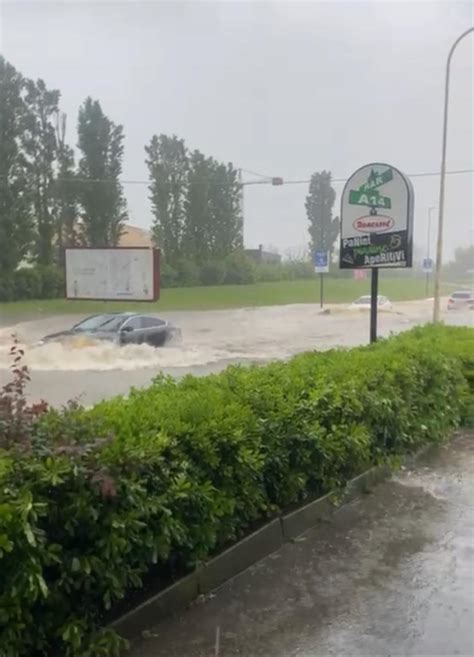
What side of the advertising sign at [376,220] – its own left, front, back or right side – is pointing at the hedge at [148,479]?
front

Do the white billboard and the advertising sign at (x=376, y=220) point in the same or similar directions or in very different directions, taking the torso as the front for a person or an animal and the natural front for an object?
same or similar directions

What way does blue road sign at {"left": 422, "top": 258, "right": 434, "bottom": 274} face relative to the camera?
toward the camera

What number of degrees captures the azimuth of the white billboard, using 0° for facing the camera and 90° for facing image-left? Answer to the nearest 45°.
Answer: approximately 0°

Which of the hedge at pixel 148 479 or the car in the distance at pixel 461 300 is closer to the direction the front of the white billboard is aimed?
the hedge

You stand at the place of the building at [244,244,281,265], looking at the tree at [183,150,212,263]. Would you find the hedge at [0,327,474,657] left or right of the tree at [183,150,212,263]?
left

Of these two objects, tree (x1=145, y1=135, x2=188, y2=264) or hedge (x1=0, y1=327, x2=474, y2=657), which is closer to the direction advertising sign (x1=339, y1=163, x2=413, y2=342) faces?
the hedge

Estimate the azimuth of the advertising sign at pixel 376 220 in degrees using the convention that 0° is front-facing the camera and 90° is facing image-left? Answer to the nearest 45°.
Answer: approximately 0°
